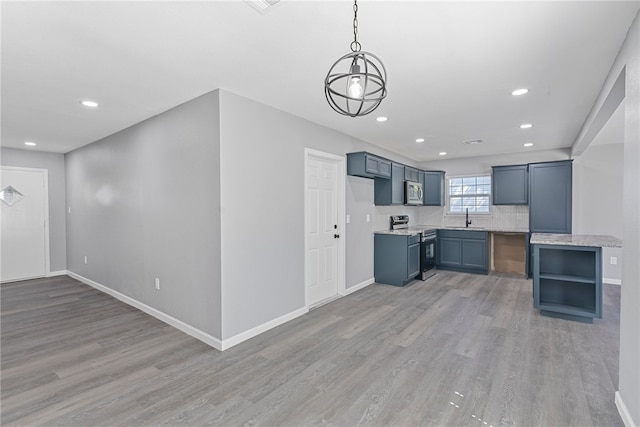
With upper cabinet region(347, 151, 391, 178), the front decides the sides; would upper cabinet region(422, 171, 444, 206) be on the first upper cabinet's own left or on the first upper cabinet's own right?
on the first upper cabinet's own left

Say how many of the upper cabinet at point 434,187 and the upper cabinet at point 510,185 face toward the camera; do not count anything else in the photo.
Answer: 2

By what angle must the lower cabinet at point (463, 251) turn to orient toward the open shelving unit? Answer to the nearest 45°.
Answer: approximately 45° to its left

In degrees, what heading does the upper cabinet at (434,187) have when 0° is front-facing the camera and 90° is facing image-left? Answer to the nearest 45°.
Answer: approximately 0°
